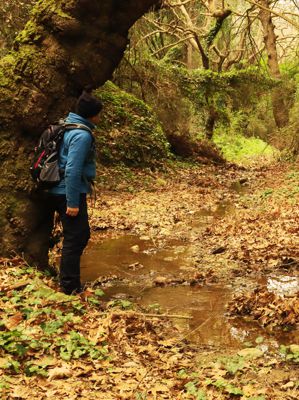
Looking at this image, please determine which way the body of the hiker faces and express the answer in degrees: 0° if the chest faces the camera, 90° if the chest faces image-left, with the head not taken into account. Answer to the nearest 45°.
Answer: approximately 270°
